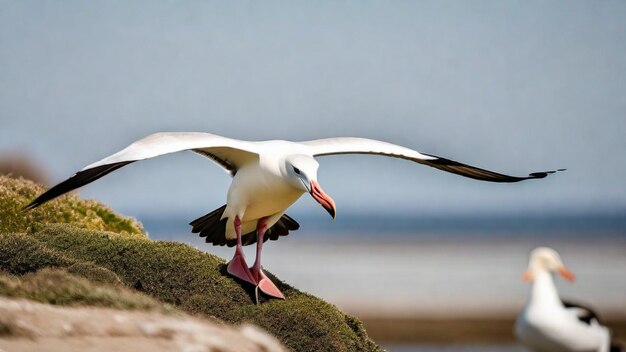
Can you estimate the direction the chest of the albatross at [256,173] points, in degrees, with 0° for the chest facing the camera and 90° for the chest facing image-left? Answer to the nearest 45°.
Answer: approximately 315°

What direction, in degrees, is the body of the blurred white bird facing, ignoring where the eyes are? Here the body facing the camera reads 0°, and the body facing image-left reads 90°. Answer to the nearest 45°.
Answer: approximately 45°

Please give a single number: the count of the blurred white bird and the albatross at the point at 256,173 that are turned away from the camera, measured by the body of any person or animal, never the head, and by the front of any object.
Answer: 0

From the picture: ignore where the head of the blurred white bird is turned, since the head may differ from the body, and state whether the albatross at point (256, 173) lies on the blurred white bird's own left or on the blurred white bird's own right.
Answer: on the blurred white bird's own right
